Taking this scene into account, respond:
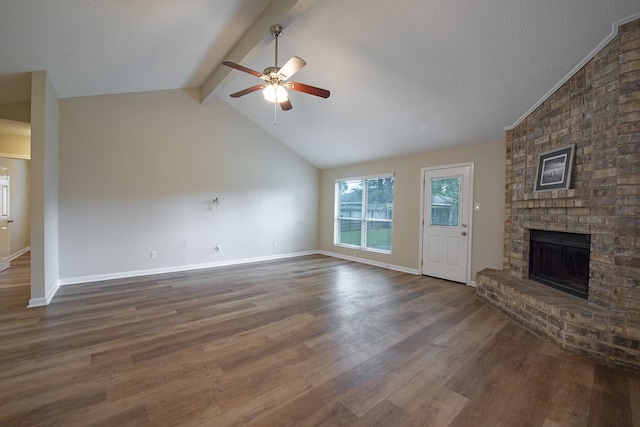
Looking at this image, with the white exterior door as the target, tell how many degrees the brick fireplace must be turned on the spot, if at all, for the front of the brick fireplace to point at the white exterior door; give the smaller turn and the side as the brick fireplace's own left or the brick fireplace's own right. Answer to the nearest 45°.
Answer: approximately 90° to the brick fireplace's own right

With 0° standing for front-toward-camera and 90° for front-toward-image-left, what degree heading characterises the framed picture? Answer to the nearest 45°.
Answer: approximately 45°

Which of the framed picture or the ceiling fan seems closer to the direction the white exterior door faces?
the ceiling fan

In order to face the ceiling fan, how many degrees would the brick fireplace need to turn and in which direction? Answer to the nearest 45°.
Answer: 0° — it already faces it

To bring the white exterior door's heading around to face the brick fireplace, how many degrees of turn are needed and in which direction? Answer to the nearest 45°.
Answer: approximately 90° to its left

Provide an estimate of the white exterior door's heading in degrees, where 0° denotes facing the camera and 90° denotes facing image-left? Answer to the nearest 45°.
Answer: approximately 45°

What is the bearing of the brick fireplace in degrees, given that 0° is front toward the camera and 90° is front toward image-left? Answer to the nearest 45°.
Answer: approximately 45°

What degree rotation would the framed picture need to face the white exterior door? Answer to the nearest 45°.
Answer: approximately 90° to its right

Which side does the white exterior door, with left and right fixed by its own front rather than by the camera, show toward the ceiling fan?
front

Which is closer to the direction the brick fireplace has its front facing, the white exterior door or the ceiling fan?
the ceiling fan

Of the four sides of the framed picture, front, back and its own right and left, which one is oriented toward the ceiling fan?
front
